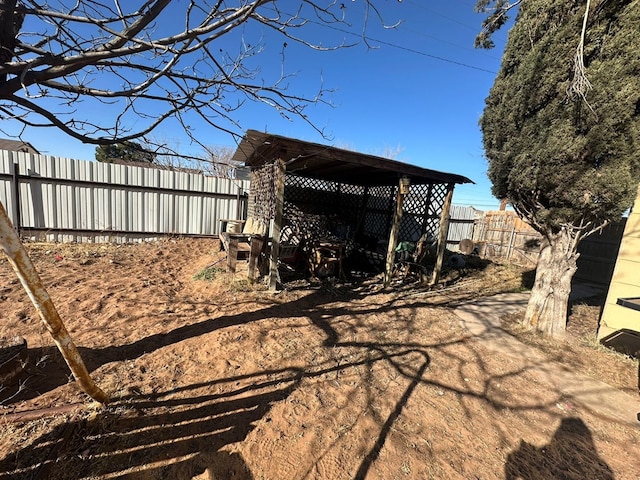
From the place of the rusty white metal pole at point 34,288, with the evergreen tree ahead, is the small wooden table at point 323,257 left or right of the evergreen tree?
left

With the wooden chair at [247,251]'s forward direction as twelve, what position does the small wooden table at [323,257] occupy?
The small wooden table is roughly at 7 o'clock from the wooden chair.

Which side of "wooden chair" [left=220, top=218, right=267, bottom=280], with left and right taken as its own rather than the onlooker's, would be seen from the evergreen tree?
left

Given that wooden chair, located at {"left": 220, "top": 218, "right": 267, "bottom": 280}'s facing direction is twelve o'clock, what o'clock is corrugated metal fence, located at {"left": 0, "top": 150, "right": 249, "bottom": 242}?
The corrugated metal fence is roughly at 3 o'clock from the wooden chair.

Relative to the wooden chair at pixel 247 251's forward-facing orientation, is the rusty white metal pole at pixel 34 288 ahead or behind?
ahead

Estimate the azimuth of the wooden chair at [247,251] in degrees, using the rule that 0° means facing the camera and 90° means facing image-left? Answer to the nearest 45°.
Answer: approximately 45°
